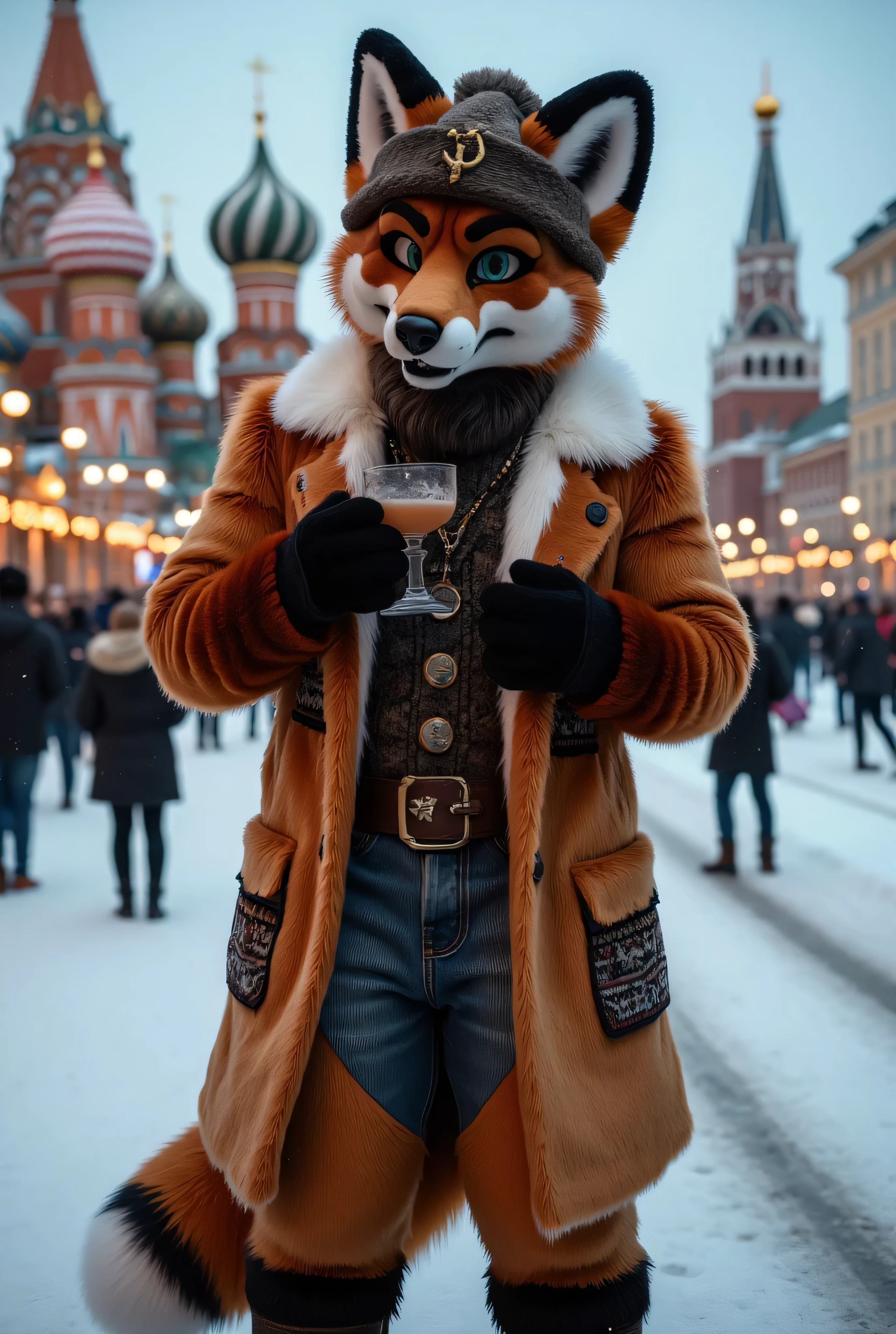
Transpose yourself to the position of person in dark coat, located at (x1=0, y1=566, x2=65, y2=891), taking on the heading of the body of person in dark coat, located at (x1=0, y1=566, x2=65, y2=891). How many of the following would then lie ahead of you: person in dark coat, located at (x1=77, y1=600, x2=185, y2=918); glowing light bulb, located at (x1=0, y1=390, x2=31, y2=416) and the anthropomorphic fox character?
1

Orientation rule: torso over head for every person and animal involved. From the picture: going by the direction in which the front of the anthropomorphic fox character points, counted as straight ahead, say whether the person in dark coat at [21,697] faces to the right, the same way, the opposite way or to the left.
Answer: the opposite way

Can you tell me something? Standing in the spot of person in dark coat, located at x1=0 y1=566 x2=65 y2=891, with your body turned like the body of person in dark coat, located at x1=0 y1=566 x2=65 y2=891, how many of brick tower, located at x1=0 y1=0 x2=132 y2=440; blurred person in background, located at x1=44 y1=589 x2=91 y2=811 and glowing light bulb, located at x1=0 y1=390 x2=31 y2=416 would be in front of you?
3

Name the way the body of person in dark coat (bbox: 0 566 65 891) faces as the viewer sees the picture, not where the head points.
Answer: away from the camera
